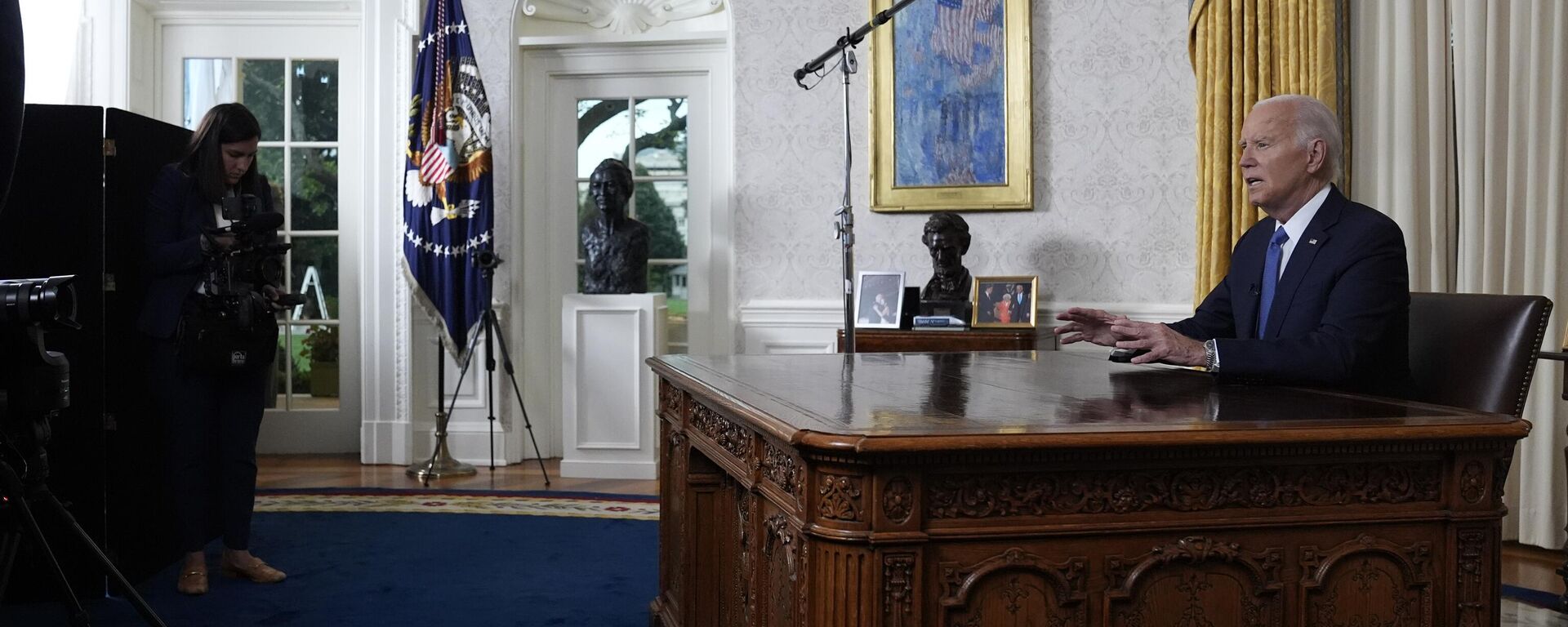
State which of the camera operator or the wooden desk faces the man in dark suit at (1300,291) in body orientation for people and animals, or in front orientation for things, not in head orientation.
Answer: the camera operator

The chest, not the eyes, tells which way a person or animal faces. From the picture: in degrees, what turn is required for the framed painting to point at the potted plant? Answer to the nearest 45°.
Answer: approximately 90° to its right

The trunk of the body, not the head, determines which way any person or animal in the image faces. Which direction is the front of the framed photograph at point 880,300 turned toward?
toward the camera

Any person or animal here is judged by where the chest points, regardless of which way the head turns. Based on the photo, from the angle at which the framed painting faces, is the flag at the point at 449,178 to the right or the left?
on its right

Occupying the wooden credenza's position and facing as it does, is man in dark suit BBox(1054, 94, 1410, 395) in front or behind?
in front

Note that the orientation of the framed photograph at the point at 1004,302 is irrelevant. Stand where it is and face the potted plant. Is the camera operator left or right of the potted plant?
left

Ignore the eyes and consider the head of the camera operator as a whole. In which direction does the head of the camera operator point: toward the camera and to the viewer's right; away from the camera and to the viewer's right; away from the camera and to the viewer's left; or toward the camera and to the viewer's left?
toward the camera and to the viewer's right

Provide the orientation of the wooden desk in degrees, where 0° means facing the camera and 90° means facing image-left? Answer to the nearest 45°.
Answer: approximately 90°

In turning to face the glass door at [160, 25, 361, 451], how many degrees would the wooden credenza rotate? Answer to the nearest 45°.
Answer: approximately 90° to its right

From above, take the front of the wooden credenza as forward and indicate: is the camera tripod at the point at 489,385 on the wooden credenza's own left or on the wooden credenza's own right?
on the wooden credenza's own right

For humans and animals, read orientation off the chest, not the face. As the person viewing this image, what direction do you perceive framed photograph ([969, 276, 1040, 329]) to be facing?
facing the viewer

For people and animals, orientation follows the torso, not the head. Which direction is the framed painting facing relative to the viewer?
toward the camera

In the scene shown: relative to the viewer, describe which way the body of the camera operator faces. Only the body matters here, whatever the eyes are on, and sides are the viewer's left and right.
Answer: facing the viewer and to the right of the viewer
